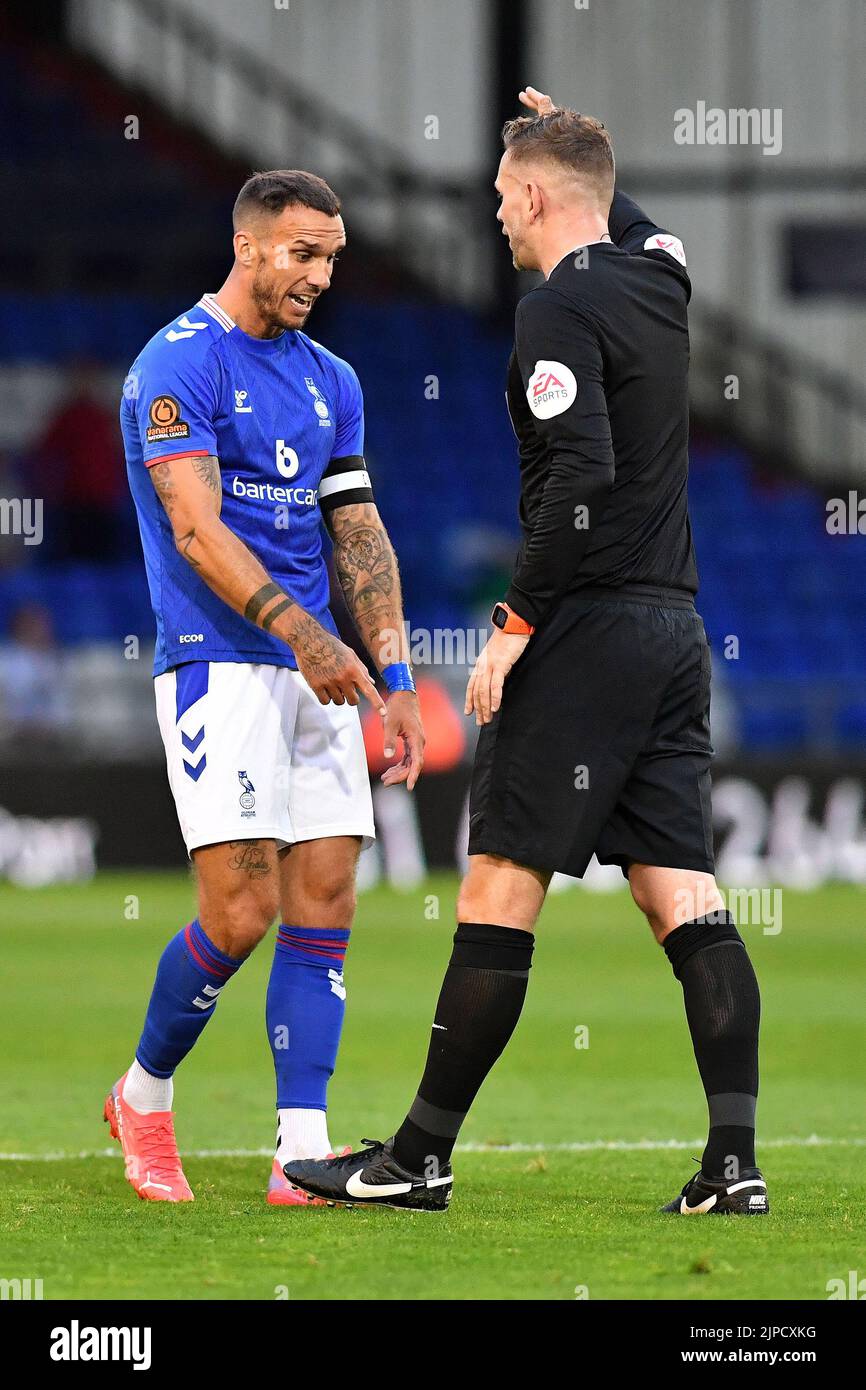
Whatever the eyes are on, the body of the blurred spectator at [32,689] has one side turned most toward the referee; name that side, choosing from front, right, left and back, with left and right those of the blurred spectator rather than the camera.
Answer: front

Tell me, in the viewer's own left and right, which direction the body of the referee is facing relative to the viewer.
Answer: facing away from the viewer and to the left of the viewer

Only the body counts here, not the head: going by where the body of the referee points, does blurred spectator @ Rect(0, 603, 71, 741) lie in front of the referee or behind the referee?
in front

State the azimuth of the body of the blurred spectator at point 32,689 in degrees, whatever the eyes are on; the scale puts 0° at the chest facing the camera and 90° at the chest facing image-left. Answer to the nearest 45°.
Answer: approximately 0°

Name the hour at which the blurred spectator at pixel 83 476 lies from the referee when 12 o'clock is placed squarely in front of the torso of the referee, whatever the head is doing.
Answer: The blurred spectator is roughly at 1 o'clock from the referee.

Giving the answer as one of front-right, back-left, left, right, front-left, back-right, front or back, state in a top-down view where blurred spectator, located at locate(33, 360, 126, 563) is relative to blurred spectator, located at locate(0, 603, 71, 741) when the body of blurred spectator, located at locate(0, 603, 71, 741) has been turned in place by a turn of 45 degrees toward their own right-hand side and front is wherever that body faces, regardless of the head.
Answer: back-right
